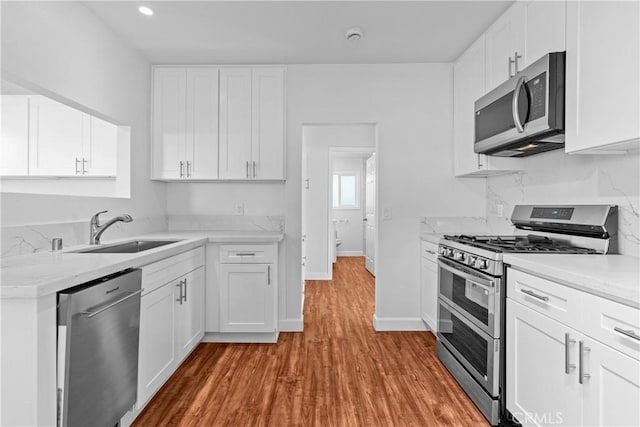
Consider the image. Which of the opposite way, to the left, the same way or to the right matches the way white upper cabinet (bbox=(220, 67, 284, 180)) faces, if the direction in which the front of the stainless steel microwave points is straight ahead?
to the left

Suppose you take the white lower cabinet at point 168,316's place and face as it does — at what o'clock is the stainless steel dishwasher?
The stainless steel dishwasher is roughly at 2 o'clock from the white lower cabinet.

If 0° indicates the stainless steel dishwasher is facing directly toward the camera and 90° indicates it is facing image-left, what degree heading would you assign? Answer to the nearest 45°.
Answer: approximately 315°

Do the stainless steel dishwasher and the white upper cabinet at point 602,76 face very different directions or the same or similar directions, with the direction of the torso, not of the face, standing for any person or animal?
very different directions

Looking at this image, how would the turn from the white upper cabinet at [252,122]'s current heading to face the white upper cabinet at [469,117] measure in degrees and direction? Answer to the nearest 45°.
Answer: approximately 90° to its left

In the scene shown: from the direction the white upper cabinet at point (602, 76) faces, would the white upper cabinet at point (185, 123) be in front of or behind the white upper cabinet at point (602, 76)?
in front

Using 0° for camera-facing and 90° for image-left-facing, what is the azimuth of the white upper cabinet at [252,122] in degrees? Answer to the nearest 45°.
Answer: approximately 0°

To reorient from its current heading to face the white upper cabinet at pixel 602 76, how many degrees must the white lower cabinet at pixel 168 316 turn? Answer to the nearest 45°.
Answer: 0° — it already faces it
